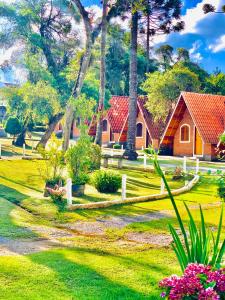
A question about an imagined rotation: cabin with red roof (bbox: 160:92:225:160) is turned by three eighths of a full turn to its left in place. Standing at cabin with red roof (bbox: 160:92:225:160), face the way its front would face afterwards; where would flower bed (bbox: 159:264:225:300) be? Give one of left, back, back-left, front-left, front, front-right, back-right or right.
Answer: right

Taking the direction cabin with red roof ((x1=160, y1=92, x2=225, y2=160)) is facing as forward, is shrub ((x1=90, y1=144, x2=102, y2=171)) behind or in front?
in front

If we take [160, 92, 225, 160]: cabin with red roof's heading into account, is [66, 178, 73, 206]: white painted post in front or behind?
in front

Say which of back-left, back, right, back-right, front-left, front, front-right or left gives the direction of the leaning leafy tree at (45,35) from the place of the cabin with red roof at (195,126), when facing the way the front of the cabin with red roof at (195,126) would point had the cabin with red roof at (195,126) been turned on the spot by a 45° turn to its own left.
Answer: right

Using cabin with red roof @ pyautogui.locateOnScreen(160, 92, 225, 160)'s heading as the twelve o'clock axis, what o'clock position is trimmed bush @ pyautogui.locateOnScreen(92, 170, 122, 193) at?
The trimmed bush is roughly at 11 o'clock from the cabin with red roof.

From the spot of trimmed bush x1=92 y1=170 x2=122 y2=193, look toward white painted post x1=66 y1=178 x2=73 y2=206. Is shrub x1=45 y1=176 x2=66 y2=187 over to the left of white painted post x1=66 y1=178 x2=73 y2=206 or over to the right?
right

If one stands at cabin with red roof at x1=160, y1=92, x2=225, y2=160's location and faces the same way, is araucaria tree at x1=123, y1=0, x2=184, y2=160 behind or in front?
in front

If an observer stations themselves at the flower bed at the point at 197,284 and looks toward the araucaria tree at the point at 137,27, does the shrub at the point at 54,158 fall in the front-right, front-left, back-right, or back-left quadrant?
front-left

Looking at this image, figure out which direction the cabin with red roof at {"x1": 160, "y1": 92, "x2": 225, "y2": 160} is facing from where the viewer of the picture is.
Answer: facing the viewer and to the left of the viewer

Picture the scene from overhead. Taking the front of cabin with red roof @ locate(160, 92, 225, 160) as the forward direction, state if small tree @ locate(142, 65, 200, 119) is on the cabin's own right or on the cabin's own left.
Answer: on the cabin's own right
